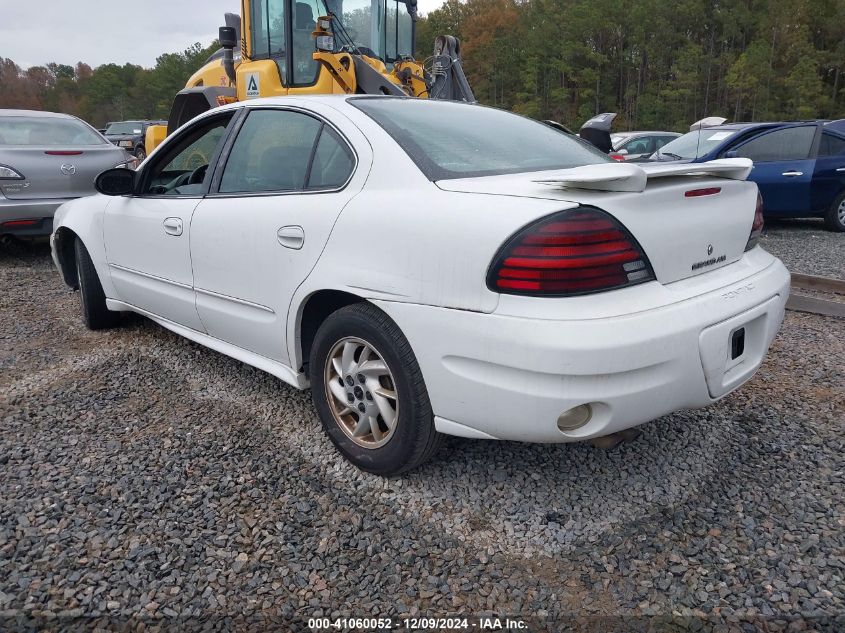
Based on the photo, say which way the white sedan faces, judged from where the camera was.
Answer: facing away from the viewer and to the left of the viewer

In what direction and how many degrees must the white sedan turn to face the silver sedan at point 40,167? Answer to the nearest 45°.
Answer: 0° — it already faces it

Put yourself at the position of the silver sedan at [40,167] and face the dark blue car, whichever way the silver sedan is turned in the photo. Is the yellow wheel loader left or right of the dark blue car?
left

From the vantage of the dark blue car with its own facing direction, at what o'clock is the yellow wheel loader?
The yellow wheel loader is roughly at 1 o'clock from the dark blue car.

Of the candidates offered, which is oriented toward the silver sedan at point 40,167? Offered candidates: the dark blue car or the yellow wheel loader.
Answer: the dark blue car

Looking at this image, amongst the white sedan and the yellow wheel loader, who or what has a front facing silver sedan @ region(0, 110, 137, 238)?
the white sedan

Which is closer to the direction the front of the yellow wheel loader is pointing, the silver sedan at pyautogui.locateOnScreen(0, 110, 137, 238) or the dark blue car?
the dark blue car

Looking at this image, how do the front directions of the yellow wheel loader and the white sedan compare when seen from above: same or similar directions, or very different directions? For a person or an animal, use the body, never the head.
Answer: very different directions

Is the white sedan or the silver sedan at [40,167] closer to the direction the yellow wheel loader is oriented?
the white sedan

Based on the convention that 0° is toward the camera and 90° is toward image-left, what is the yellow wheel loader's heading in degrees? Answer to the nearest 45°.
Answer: approximately 315°

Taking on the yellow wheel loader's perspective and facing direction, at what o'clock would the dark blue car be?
The dark blue car is roughly at 11 o'clock from the yellow wheel loader.
